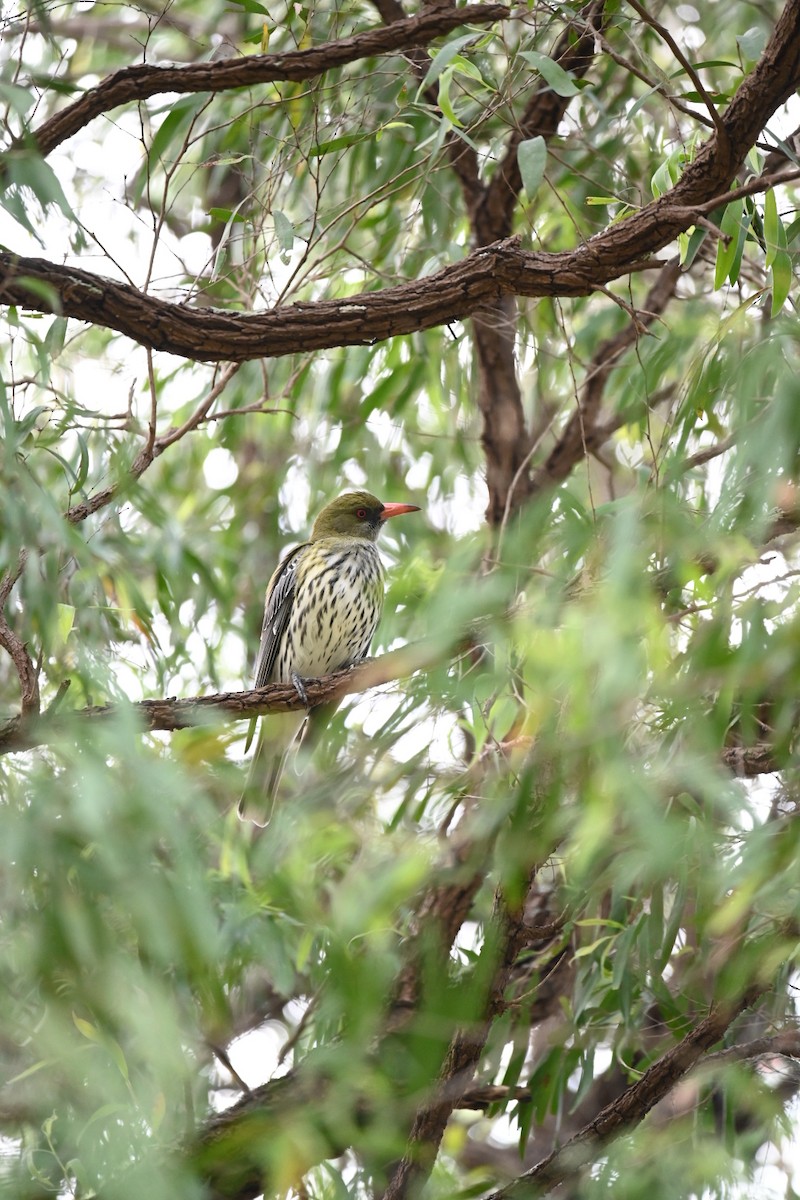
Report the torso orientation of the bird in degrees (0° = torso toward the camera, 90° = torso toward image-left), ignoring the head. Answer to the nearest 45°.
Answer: approximately 315°
